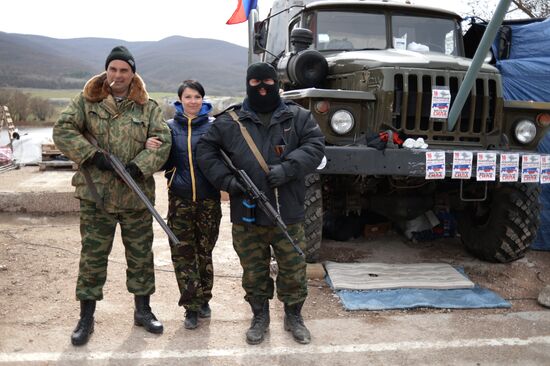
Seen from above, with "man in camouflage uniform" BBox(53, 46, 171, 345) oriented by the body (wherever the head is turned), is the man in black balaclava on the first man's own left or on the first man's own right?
on the first man's own left

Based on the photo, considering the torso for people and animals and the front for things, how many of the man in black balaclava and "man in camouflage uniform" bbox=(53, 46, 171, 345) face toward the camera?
2

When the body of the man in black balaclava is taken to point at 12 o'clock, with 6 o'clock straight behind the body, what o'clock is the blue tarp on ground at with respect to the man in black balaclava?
The blue tarp on ground is roughly at 8 o'clock from the man in black balaclava.

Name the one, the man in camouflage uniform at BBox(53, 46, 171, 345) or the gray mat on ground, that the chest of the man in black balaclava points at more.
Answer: the man in camouflage uniform

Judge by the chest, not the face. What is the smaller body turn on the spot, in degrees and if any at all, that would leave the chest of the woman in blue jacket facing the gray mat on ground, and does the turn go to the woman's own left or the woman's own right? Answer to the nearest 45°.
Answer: approximately 135° to the woman's own left

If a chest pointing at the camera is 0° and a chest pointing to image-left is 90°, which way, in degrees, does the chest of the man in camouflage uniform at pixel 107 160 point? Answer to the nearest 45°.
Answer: approximately 0°
